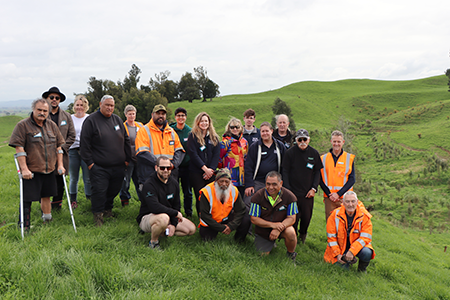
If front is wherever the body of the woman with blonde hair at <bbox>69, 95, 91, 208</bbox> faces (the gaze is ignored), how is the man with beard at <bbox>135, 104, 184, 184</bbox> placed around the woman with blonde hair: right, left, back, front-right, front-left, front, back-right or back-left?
front-left

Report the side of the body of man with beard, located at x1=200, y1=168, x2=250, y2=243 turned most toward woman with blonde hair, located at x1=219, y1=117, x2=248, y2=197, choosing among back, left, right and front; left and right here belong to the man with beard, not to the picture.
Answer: back

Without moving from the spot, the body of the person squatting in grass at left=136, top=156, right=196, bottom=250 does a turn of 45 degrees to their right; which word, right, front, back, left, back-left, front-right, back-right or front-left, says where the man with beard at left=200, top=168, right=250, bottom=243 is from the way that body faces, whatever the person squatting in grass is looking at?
left

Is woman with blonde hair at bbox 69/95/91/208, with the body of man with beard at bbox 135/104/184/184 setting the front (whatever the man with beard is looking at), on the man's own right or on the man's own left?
on the man's own right

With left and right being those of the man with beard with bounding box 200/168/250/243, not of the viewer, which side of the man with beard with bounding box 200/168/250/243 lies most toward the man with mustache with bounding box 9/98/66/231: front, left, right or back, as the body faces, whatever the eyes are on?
right

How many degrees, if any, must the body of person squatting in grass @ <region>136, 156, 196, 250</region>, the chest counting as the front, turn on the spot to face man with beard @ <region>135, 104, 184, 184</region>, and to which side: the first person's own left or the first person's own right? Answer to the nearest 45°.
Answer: approximately 135° to the first person's own left

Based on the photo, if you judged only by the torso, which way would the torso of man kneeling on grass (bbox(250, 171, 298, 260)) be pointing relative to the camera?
toward the camera

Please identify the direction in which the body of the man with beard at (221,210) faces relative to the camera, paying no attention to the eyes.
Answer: toward the camera

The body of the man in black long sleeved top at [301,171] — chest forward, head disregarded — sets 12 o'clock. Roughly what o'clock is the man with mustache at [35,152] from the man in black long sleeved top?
The man with mustache is roughly at 2 o'clock from the man in black long sleeved top.
